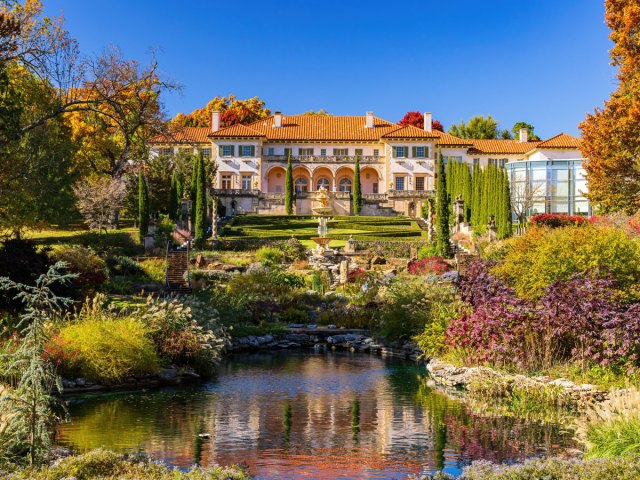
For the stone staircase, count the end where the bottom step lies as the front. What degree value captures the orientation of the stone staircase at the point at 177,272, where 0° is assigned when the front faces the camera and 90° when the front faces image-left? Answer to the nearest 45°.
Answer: approximately 0°

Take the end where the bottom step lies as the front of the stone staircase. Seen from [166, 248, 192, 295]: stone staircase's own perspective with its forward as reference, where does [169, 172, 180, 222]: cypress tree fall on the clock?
The cypress tree is roughly at 6 o'clock from the stone staircase.

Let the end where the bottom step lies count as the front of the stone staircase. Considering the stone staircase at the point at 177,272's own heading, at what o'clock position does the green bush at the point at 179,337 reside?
The green bush is roughly at 12 o'clock from the stone staircase.

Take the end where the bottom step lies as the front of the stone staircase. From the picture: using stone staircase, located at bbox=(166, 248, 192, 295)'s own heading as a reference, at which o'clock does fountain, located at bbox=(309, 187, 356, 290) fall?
The fountain is roughly at 8 o'clock from the stone staircase.

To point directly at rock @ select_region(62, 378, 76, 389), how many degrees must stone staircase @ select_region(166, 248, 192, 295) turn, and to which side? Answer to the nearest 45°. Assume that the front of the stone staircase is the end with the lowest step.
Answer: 0° — it already faces it

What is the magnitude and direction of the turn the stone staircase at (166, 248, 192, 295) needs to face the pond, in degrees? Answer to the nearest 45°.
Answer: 0° — it already faces it

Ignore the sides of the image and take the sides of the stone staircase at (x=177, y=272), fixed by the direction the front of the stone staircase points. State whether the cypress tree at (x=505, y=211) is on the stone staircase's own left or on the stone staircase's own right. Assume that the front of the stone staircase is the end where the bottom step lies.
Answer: on the stone staircase's own left

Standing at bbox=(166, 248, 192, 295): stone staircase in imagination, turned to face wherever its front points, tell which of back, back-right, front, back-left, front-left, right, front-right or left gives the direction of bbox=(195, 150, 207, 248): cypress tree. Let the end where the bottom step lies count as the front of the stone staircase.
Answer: back

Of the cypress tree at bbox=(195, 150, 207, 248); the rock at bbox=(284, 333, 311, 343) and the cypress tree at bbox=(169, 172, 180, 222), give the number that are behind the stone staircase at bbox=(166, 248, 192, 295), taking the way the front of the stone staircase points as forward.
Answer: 2

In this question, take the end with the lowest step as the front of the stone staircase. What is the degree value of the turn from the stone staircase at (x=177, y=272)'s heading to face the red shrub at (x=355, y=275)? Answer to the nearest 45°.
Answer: approximately 90° to its left

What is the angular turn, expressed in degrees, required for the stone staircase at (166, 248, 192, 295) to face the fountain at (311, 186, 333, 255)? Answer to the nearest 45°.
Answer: approximately 135° to its left
